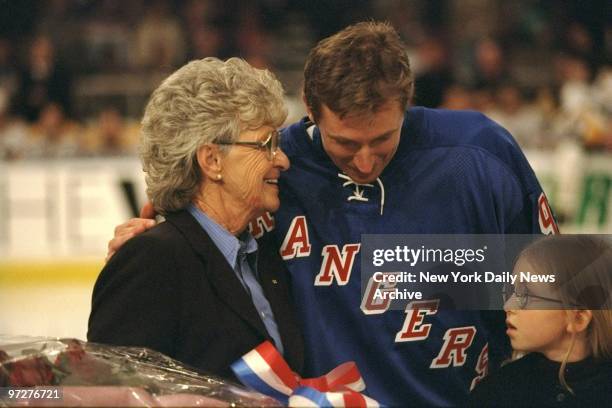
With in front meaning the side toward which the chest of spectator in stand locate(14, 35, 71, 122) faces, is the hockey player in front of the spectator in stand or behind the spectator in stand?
in front

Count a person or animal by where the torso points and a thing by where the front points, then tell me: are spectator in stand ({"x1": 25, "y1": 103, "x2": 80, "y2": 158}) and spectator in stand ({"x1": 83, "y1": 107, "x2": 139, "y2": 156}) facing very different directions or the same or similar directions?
same or similar directions

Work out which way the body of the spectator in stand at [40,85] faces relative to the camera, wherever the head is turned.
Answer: toward the camera

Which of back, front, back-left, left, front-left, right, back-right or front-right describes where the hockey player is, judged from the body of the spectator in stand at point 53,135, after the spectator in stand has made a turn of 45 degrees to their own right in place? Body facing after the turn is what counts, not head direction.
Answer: front-left

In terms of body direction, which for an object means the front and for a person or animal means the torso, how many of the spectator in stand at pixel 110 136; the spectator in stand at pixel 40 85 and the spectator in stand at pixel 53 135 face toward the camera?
3

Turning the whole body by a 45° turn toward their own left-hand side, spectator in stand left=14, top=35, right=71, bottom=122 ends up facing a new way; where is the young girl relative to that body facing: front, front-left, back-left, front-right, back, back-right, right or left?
front-right

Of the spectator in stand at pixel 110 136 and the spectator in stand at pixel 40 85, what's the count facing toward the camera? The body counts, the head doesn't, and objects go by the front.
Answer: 2

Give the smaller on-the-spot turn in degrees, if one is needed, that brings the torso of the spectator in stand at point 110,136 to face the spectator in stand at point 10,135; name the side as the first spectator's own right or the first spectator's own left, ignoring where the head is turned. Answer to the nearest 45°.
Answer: approximately 90° to the first spectator's own right

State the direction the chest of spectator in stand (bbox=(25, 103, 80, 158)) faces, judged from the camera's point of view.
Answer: toward the camera

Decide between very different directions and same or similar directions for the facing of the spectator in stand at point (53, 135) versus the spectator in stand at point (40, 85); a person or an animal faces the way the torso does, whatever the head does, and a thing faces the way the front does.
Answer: same or similar directions

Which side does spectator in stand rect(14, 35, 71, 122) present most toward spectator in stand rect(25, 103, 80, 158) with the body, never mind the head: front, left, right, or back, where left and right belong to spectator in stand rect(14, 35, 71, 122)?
front

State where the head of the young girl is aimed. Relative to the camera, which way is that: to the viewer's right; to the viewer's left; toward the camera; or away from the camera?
to the viewer's left

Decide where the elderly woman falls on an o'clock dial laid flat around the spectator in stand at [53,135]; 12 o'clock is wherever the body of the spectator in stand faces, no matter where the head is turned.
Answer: The elderly woman is roughly at 12 o'clock from the spectator in stand.

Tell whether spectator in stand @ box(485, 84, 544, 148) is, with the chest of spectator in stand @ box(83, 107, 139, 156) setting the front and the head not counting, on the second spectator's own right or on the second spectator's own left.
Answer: on the second spectator's own left

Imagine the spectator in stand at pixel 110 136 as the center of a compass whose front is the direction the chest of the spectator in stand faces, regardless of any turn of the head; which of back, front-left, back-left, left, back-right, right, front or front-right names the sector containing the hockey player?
front

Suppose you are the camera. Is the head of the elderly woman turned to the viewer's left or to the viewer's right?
to the viewer's right

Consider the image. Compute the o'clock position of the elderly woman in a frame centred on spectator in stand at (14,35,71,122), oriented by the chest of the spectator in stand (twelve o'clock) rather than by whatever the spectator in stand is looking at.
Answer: The elderly woman is roughly at 12 o'clock from the spectator in stand.
